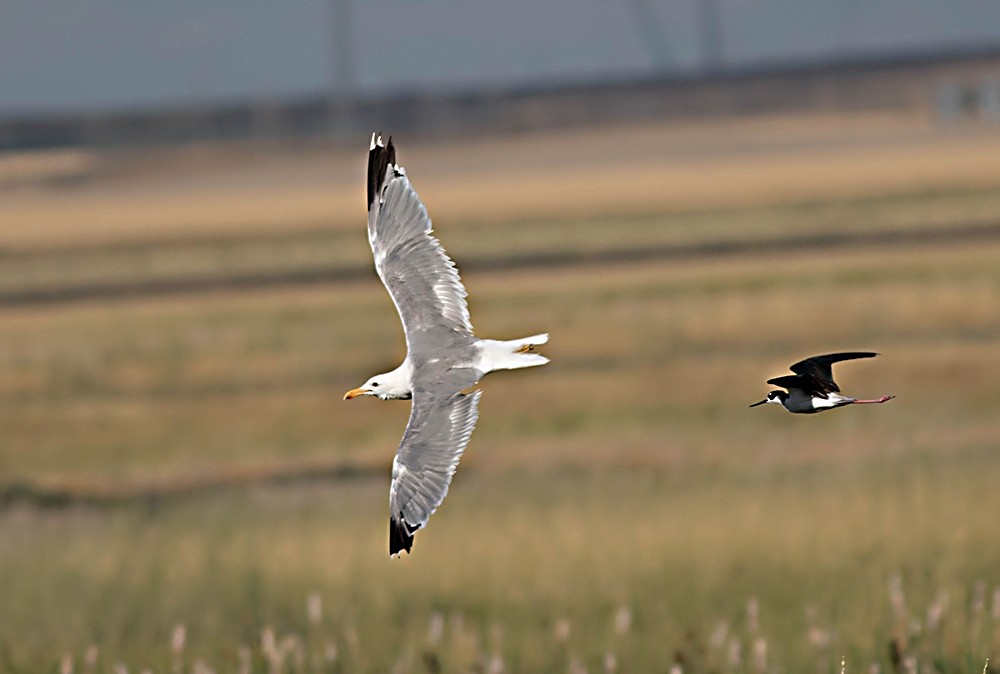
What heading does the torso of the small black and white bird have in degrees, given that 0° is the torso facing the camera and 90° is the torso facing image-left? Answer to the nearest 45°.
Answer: approximately 90°

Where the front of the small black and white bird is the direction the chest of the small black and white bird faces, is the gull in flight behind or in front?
in front
